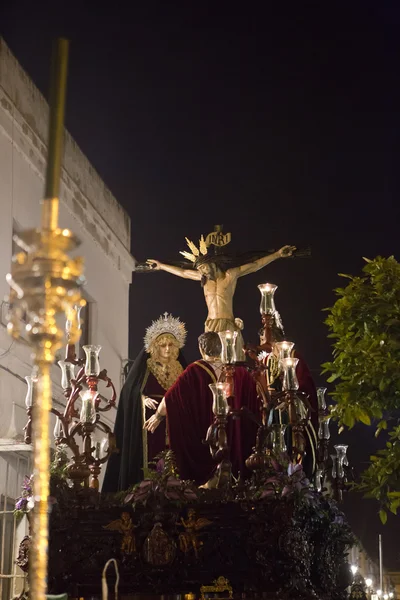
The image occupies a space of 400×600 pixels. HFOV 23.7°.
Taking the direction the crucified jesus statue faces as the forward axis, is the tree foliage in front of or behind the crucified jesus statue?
in front

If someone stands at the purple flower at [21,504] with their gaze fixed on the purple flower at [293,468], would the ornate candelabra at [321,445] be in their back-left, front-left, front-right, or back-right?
front-left

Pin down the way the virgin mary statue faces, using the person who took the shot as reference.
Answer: facing the viewer and to the right of the viewer

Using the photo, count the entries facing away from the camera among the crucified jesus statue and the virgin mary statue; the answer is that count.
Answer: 0

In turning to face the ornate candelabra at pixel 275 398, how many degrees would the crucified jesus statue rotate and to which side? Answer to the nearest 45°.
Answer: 0° — it already faces it

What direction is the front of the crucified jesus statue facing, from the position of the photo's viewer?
facing the viewer

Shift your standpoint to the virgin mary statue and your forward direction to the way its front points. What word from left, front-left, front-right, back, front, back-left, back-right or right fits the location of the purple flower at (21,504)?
right

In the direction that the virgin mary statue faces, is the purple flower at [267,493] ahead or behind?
ahead

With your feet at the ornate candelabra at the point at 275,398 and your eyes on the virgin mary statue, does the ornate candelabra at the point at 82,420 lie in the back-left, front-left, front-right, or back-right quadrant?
front-left

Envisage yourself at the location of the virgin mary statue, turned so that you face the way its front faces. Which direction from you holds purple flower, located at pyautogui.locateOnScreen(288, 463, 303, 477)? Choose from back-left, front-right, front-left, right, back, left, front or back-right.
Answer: front

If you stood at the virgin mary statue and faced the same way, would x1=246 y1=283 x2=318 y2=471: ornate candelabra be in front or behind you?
in front

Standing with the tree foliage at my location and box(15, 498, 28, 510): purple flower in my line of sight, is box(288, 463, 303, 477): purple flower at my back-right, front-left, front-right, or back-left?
front-right

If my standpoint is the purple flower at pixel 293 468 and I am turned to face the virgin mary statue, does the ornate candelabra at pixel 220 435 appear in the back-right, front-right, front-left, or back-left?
front-left

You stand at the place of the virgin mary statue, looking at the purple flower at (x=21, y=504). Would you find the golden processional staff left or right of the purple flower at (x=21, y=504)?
left
